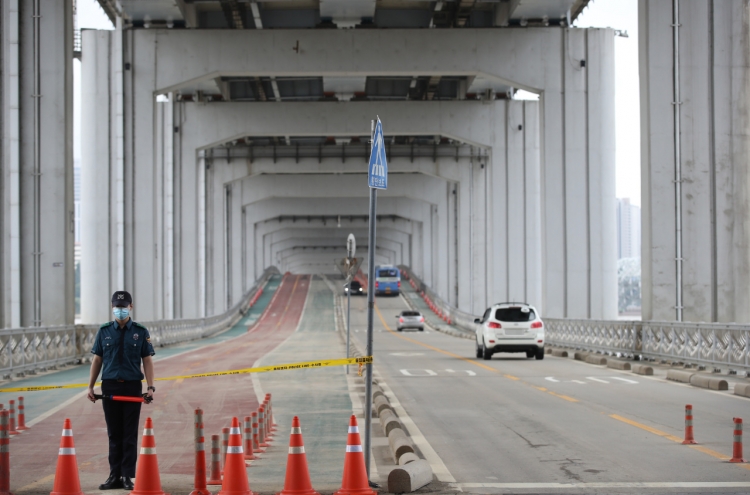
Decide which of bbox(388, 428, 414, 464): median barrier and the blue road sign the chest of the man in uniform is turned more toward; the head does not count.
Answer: the blue road sign

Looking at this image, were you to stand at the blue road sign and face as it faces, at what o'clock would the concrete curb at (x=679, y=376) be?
The concrete curb is roughly at 7 o'clock from the blue road sign.

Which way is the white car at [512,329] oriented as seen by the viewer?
away from the camera

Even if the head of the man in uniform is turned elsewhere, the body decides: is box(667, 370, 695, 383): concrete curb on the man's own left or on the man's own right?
on the man's own left

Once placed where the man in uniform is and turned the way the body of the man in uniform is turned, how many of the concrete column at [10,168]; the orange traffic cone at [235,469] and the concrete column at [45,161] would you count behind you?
2

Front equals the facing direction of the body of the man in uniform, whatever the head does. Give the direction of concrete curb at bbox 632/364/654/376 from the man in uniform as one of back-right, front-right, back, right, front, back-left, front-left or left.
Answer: back-left

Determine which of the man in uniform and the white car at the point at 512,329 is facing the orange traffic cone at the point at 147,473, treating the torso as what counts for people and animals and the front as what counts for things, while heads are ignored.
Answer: the man in uniform

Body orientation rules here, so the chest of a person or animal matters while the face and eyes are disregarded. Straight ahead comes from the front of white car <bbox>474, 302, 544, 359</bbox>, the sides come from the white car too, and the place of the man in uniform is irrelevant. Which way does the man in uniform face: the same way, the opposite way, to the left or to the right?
the opposite way

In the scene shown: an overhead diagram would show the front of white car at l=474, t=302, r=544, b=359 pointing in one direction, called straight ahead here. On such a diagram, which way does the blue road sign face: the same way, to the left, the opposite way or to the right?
the opposite way

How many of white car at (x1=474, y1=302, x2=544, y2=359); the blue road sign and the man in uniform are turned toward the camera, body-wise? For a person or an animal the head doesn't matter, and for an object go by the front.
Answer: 2

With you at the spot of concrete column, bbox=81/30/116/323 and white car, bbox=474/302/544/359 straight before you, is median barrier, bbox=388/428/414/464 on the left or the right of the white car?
right

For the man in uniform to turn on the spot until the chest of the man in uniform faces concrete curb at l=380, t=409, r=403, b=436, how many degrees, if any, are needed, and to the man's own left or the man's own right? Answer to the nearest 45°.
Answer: approximately 135° to the man's own left

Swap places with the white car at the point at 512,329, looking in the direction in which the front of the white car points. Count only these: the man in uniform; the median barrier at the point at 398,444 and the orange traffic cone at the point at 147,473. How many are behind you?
3

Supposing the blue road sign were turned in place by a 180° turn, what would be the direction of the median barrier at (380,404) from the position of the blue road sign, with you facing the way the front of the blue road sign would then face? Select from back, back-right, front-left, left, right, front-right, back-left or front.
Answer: front

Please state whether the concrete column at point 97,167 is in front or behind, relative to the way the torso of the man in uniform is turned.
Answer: behind
